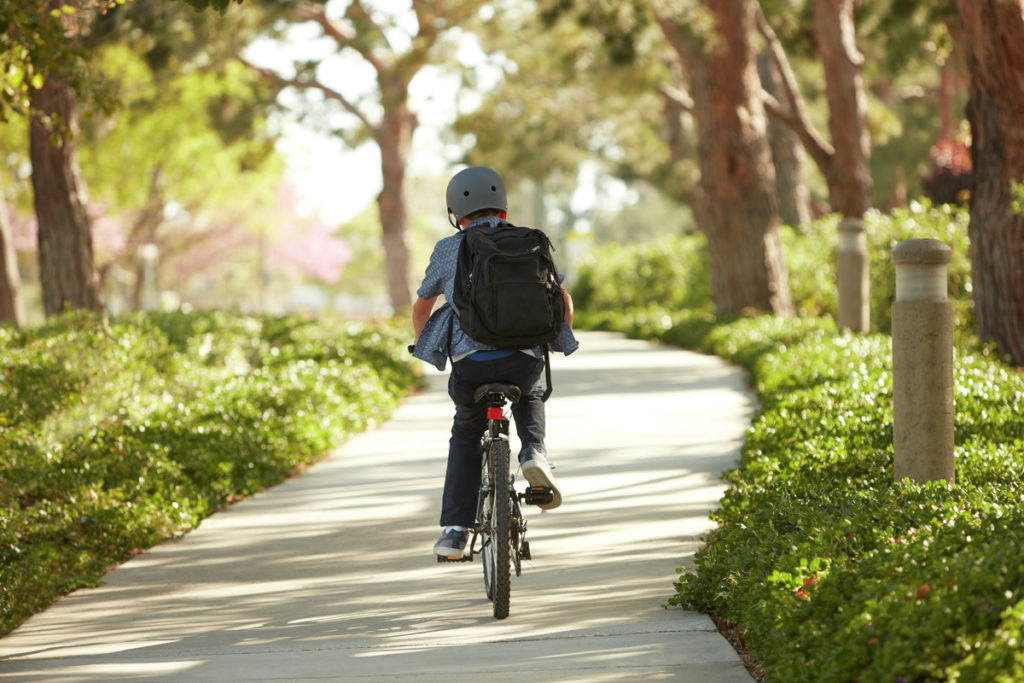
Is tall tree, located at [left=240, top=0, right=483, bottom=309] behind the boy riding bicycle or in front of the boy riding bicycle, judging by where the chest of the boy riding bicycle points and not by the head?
in front

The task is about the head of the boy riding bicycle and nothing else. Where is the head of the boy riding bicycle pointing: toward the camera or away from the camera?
away from the camera

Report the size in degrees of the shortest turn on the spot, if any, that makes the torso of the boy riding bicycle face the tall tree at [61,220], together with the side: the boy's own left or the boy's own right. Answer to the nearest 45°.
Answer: approximately 45° to the boy's own left

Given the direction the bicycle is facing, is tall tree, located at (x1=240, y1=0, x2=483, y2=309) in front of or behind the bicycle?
in front

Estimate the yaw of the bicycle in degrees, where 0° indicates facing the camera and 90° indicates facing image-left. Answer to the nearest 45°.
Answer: approximately 180°

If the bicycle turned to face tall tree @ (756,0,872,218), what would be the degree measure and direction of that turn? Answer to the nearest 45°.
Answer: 0° — it already faces it

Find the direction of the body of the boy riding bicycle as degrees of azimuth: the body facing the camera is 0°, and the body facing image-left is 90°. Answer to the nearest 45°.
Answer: approximately 180°
